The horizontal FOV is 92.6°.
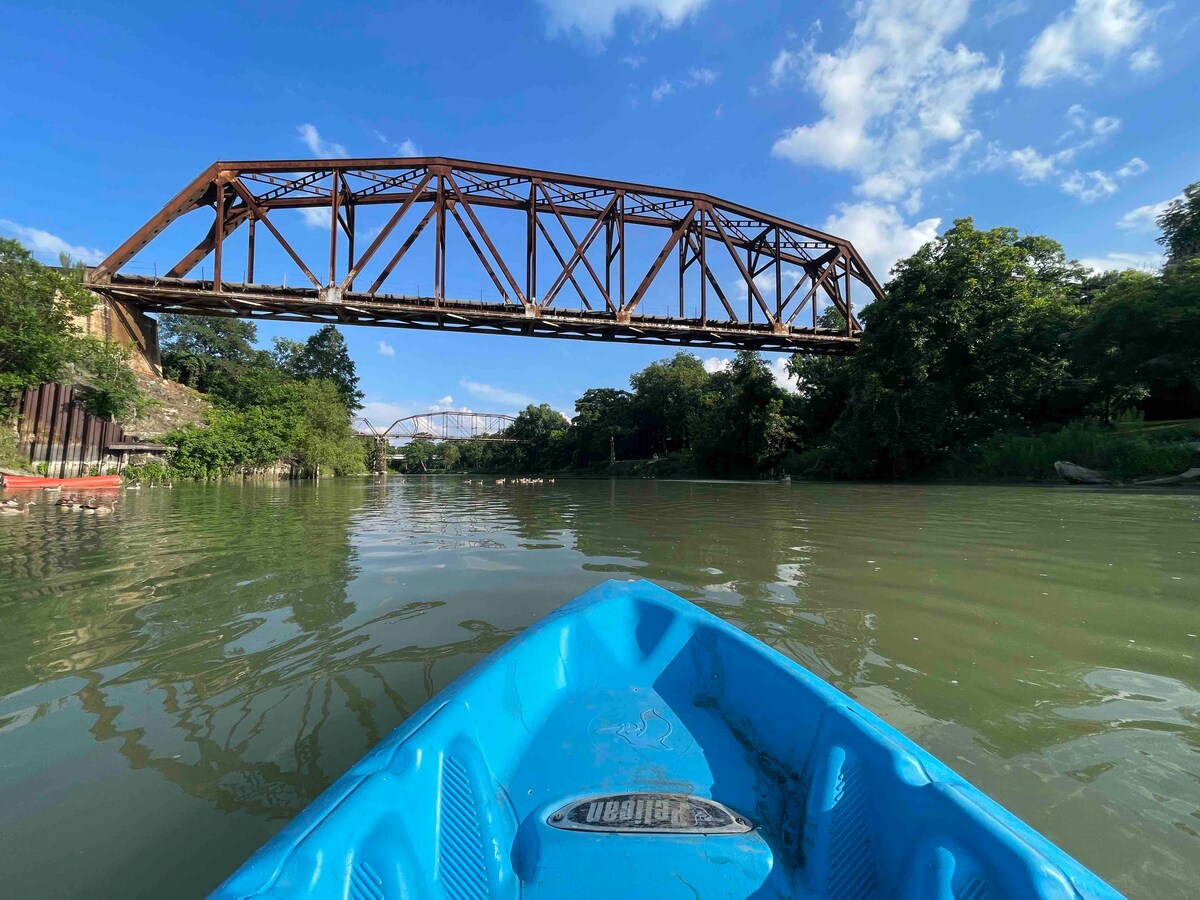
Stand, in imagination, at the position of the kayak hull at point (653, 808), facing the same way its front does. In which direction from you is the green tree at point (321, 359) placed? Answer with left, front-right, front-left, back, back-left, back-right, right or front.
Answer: front-left

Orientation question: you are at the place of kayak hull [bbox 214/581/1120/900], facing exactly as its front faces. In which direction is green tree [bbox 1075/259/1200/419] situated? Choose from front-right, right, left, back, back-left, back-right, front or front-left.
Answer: front-right

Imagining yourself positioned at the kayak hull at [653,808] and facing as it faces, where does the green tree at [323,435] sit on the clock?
The green tree is roughly at 11 o'clock from the kayak hull.

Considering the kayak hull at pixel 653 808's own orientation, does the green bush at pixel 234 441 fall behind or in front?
in front

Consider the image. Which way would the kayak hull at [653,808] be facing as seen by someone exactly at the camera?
facing away from the viewer

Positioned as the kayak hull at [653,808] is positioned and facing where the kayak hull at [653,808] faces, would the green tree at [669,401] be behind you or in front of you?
in front

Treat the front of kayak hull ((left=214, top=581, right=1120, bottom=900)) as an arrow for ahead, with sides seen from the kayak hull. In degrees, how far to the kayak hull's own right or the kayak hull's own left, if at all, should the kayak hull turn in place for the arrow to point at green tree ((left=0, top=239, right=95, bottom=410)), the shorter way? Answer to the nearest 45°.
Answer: approximately 45° to the kayak hull's own left

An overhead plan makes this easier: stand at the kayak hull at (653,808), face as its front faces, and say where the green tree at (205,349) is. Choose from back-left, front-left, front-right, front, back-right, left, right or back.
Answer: front-left

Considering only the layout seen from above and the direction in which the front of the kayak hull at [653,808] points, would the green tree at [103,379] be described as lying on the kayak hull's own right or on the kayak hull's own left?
on the kayak hull's own left
